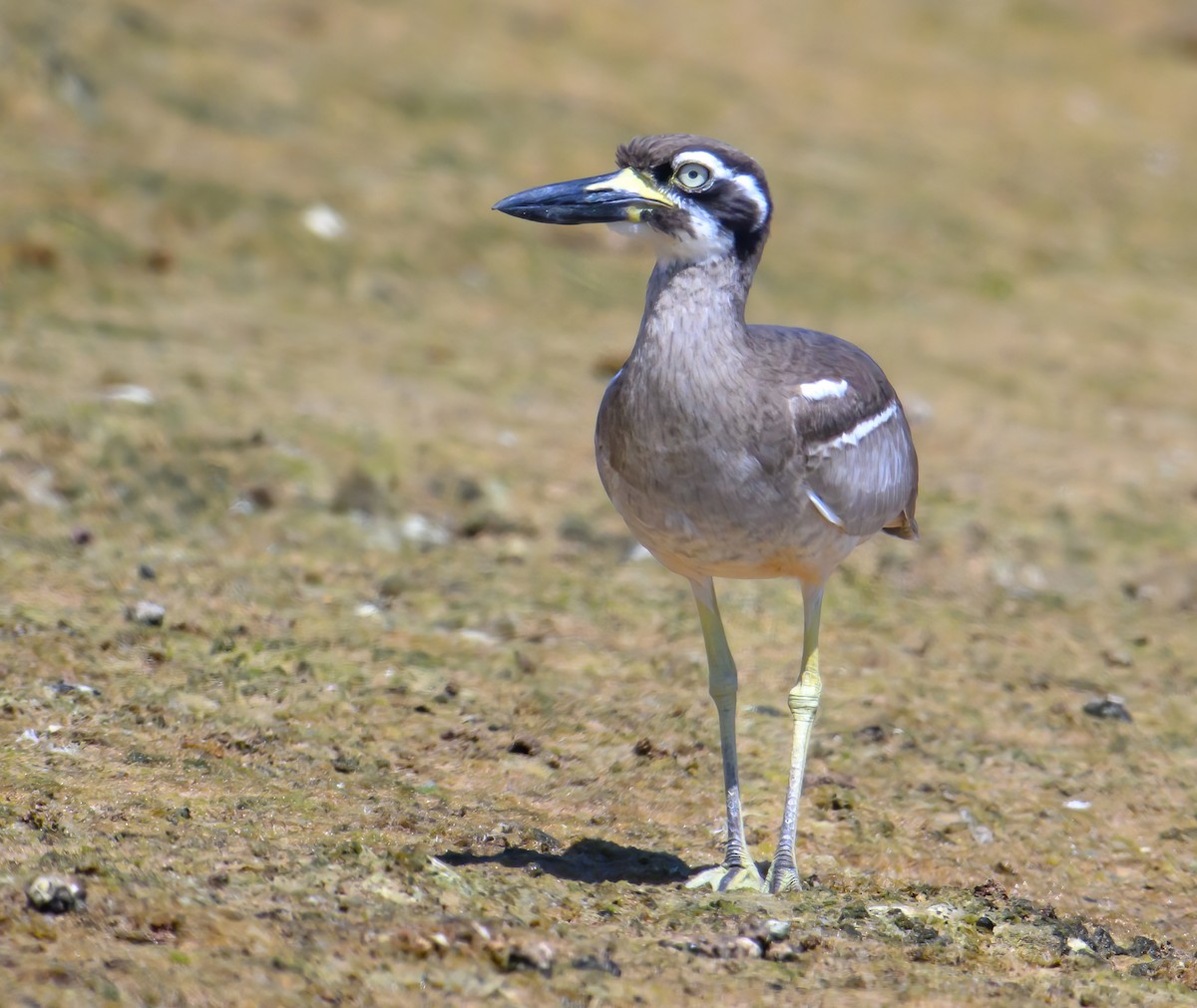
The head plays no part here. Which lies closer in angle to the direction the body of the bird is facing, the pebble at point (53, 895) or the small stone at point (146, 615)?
the pebble

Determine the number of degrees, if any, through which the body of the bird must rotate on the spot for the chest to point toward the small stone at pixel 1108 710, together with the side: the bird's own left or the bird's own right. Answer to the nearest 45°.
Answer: approximately 180°

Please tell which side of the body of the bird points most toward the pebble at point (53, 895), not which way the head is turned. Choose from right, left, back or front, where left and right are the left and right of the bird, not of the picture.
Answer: front

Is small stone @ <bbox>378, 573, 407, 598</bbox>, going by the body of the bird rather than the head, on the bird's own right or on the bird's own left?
on the bird's own right

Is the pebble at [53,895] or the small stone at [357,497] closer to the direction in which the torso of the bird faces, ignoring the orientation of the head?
the pebble

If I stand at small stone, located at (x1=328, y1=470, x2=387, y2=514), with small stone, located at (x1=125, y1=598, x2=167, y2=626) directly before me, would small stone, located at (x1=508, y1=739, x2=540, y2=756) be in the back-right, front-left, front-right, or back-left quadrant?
front-left

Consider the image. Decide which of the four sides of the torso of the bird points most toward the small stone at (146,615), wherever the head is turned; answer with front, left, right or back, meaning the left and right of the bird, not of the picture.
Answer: right

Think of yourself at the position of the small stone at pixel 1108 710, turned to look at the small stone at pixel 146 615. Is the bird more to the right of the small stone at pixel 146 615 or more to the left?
left
